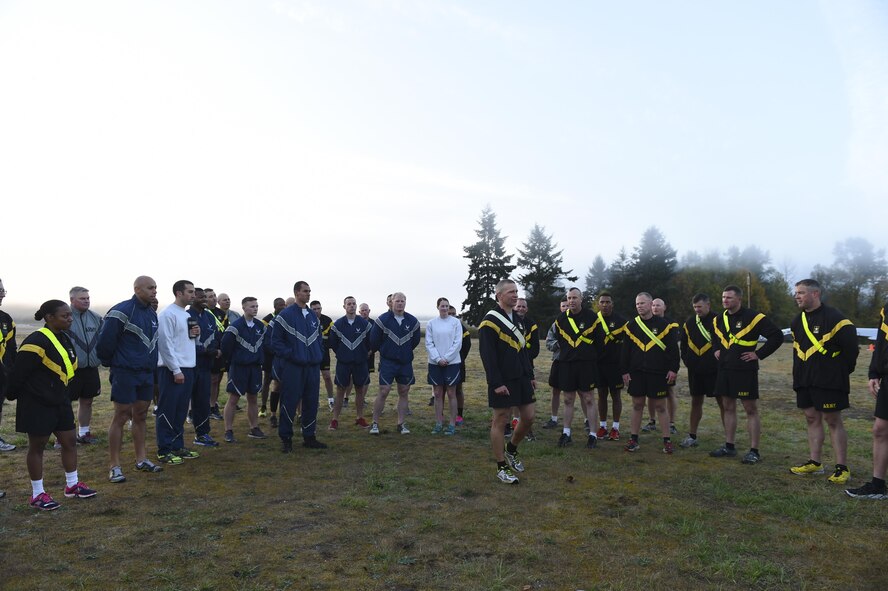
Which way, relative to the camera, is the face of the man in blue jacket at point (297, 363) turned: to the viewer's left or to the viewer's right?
to the viewer's right

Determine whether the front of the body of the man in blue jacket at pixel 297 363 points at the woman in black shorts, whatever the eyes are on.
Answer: no

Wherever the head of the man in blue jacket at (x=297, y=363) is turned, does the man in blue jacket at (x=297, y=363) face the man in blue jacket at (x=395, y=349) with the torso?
no

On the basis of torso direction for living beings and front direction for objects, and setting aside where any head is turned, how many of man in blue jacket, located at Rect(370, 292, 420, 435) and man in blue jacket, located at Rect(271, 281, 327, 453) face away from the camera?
0

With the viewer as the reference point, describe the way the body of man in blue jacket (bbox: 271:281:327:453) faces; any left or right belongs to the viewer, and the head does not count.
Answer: facing the viewer and to the right of the viewer

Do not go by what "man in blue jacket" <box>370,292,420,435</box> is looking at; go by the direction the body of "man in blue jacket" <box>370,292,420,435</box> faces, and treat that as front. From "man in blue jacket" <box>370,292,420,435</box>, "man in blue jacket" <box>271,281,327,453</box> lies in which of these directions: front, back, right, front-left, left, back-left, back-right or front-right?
front-right

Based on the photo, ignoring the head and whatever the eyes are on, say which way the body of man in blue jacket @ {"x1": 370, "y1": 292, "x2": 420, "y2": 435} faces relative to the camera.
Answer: toward the camera
